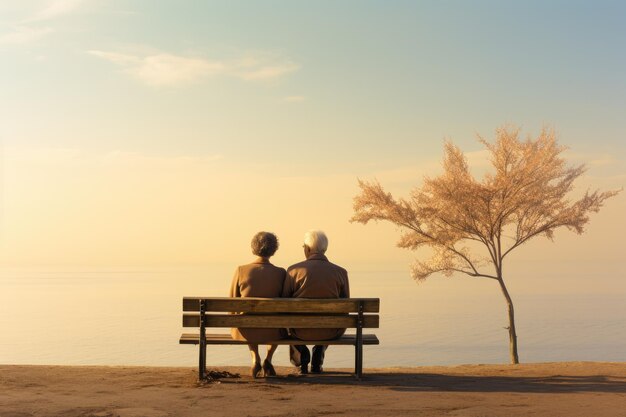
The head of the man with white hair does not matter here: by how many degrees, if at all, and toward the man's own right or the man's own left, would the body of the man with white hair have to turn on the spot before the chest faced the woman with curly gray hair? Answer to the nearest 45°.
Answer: approximately 90° to the man's own left

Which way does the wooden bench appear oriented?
away from the camera

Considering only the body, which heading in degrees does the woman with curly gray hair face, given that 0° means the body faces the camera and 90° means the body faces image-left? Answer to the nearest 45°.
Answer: approximately 180°

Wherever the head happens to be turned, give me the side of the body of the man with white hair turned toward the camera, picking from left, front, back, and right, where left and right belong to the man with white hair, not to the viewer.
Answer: back

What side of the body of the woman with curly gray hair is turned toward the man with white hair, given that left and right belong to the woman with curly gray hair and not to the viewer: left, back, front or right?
right

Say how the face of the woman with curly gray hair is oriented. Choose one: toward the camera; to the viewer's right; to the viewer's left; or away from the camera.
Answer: away from the camera
